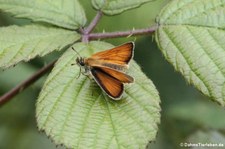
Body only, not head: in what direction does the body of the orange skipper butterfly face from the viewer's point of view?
to the viewer's left

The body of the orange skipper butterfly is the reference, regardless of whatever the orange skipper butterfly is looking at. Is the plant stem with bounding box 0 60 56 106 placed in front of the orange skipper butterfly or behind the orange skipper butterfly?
in front

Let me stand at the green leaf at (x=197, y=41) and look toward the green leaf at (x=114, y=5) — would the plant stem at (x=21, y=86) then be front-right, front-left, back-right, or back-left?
front-left

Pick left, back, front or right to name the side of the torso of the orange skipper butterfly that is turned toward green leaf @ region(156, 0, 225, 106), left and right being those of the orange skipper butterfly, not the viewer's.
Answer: back

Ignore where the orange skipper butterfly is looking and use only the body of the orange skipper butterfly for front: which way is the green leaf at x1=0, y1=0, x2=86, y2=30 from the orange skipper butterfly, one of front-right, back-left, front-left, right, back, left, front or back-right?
front-right

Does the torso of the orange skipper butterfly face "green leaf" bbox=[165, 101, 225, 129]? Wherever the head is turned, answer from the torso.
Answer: no

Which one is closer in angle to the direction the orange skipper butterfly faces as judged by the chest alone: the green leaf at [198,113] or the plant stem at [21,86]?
the plant stem
